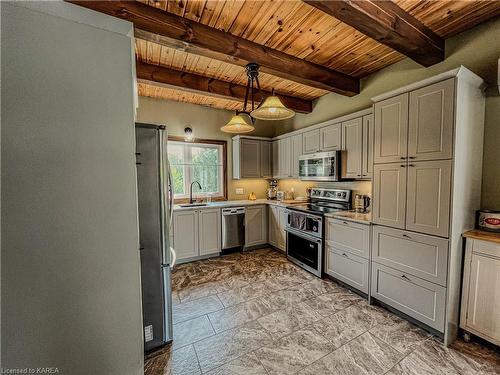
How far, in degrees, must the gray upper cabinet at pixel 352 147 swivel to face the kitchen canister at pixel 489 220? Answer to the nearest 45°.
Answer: approximately 90° to its left

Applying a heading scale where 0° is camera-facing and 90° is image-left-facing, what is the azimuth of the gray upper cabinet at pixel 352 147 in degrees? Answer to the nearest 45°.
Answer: approximately 45°

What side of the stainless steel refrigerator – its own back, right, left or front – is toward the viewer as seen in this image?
right

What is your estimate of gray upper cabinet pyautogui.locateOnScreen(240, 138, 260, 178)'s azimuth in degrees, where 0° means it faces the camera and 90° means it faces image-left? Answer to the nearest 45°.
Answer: approximately 0°
